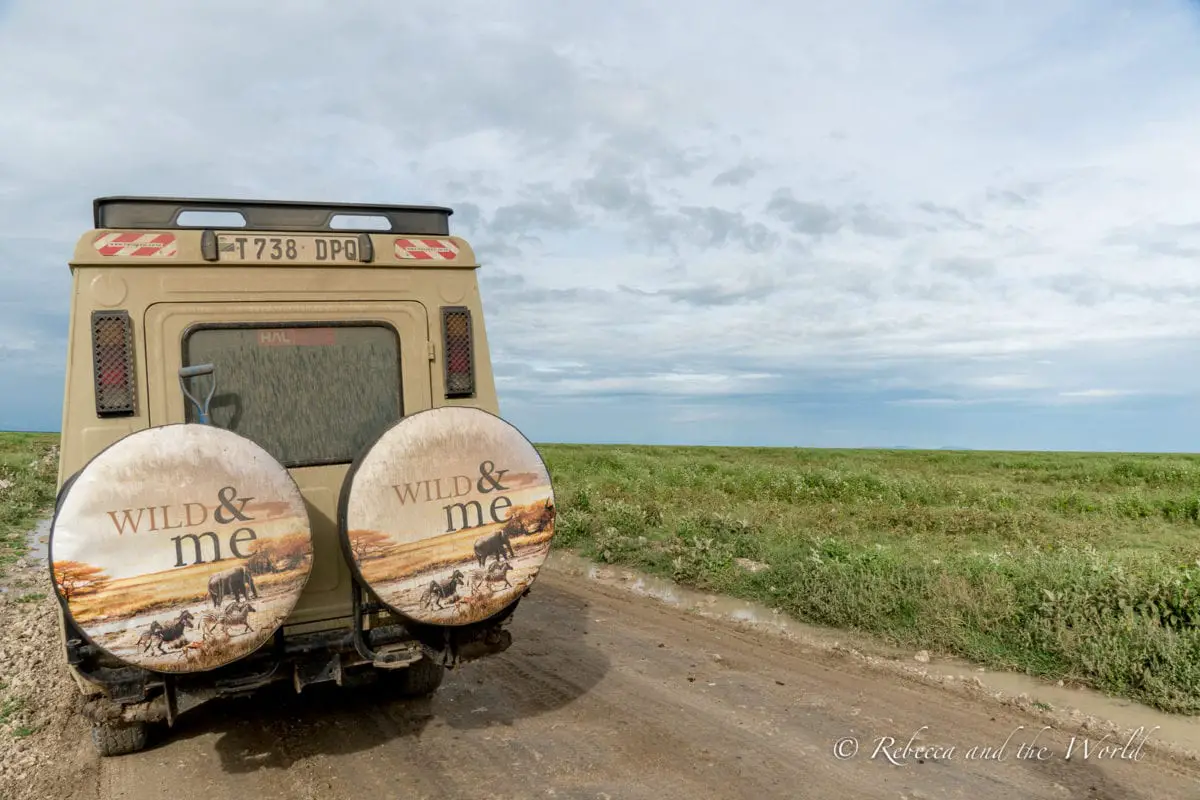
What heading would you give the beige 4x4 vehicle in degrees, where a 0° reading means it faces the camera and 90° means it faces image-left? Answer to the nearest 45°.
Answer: approximately 180°
